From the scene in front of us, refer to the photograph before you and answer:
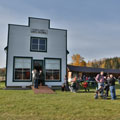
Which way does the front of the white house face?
toward the camera
